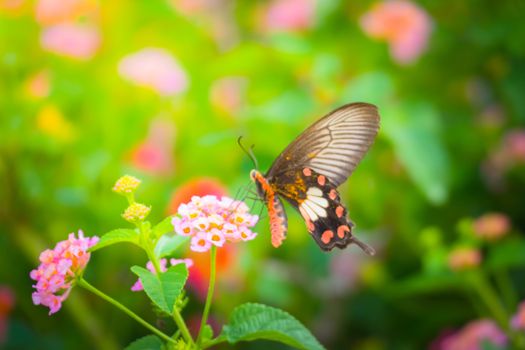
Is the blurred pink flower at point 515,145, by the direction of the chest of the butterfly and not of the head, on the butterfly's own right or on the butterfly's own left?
on the butterfly's own right

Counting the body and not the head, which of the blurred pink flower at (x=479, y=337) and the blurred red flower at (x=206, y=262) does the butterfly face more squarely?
the blurred red flower

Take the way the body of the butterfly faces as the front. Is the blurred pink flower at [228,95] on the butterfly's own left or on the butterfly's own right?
on the butterfly's own right

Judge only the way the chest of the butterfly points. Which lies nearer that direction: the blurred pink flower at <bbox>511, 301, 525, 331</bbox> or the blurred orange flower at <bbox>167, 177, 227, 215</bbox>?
the blurred orange flower

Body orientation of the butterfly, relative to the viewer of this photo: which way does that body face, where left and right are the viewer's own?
facing to the left of the viewer

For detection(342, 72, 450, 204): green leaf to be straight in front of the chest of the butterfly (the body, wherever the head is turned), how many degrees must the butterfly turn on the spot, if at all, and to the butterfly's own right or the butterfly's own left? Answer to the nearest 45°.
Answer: approximately 90° to the butterfly's own right

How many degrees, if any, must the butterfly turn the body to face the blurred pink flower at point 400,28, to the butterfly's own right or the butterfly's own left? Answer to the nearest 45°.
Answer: approximately 90° to the butterfly's own right
